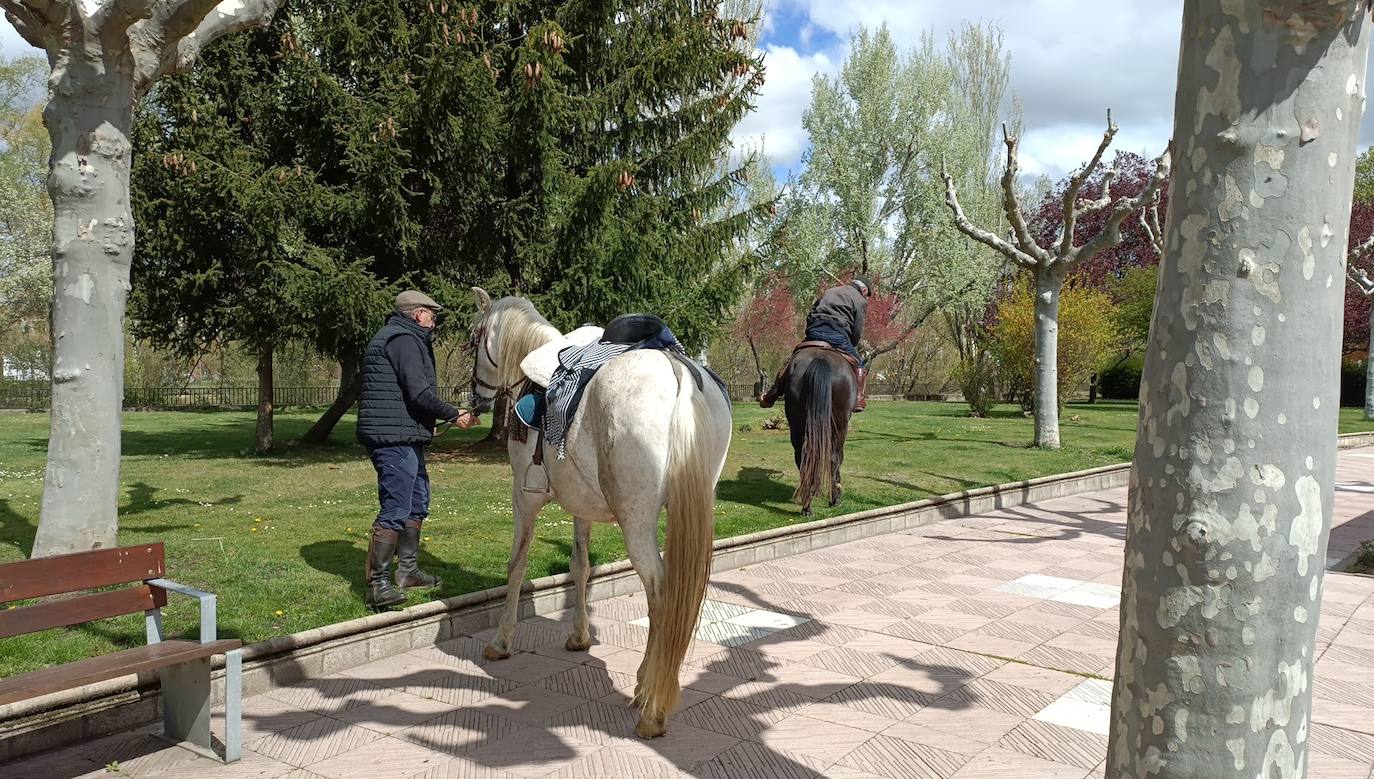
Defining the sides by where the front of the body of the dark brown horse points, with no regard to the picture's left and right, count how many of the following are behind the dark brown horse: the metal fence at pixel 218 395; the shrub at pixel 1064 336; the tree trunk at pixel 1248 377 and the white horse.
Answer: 2

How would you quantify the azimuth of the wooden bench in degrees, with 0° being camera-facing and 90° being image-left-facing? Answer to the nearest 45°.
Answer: approximately 315°

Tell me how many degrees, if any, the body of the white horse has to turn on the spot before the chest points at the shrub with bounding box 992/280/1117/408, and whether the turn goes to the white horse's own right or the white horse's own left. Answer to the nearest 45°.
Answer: approximately 90° to the white horse's own right

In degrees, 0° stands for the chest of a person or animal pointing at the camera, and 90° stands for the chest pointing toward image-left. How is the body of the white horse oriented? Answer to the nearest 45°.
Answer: approximately 135°

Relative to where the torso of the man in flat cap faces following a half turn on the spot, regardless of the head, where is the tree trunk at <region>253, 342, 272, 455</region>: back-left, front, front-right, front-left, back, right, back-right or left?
right

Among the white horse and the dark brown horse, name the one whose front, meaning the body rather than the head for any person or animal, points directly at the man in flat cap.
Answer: the white horse

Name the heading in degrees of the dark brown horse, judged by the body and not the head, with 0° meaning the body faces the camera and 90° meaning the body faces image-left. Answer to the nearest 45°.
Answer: approximately 180°

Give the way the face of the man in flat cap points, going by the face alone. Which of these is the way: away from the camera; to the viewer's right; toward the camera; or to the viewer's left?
to the viewer's right

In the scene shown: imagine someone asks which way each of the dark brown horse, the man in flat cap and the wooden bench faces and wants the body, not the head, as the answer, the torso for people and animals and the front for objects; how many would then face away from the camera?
1

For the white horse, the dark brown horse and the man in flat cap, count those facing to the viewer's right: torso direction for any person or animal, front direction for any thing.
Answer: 1

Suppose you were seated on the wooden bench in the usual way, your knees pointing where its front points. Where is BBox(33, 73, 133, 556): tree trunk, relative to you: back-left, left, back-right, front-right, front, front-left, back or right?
back-left

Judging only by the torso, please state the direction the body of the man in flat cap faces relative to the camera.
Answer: to the viewer's right
